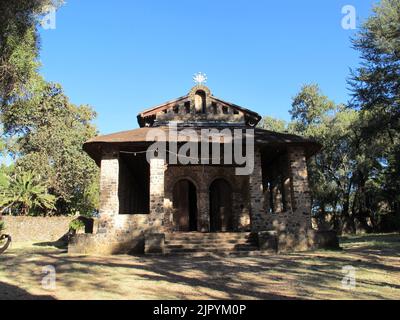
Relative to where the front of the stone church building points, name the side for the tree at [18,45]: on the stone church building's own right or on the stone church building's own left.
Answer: on the stone church building's own right

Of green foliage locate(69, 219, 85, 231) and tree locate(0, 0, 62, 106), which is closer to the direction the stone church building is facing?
the tree

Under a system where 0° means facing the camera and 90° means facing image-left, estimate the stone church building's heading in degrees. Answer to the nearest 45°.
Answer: approximately 0°

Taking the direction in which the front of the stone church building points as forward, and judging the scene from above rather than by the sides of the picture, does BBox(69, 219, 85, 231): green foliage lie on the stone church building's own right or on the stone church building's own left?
on the stone church building's own right

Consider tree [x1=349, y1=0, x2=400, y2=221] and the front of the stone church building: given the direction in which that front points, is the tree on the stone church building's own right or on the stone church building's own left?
on the stone church building's own left

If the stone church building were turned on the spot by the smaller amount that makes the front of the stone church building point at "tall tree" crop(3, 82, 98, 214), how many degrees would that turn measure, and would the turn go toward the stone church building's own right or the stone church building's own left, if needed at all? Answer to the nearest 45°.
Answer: approximately 135° to the stone church building's own right
